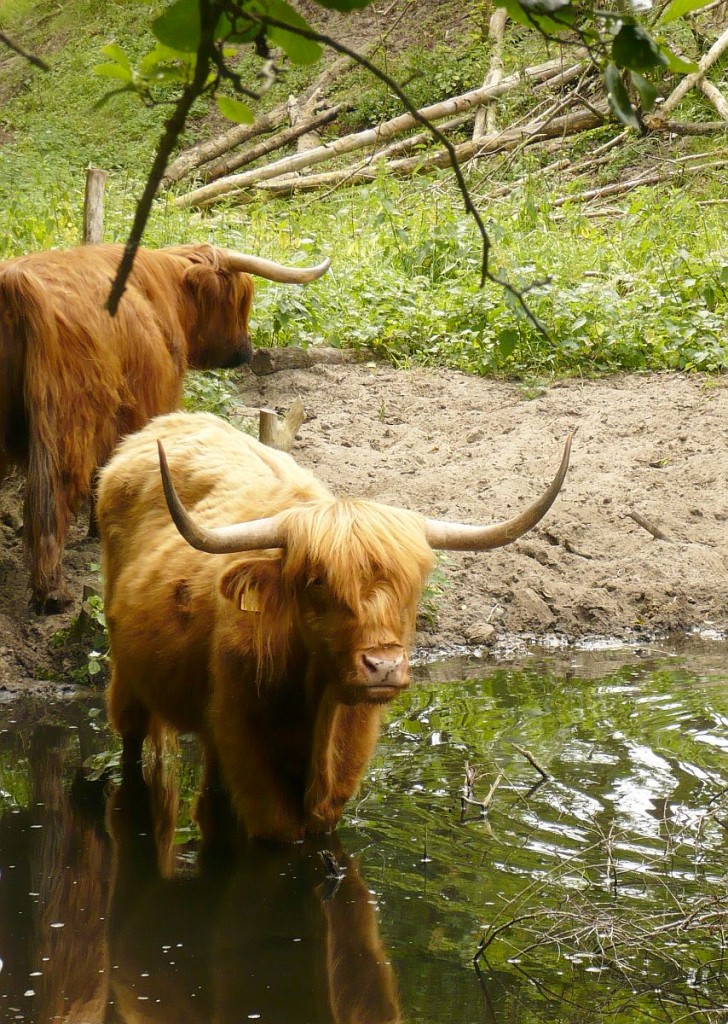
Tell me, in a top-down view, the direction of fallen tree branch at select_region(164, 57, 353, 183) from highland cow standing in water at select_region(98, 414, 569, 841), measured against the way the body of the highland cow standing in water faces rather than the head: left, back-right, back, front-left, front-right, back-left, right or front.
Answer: back-left

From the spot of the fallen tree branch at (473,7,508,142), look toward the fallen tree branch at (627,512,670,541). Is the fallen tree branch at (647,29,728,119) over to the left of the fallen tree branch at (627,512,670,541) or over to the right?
left

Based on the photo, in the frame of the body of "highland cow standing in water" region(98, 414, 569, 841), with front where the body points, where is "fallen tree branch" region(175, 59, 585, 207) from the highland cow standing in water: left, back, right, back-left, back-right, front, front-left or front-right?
back-left

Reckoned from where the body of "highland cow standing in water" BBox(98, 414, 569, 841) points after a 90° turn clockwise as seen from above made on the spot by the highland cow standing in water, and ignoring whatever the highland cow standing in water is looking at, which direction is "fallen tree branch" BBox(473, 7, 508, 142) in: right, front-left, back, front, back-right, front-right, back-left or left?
back-right

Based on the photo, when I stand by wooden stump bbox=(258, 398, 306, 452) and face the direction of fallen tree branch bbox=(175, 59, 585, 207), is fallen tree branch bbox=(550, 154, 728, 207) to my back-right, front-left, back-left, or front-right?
front-right

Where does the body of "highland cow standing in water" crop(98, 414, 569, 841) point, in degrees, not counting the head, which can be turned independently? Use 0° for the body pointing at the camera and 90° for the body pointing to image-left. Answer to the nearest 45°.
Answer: approximately 315°

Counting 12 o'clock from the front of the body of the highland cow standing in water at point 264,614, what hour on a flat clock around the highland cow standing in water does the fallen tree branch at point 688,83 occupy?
The fallen tree branch is roughly at 8 o'clock from the highland cow standing in water.

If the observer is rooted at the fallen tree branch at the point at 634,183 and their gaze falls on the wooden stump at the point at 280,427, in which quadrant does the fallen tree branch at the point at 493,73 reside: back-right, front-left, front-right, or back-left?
back-right

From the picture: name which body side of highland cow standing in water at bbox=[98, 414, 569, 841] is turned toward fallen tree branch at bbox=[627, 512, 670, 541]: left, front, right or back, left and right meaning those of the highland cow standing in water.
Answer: left

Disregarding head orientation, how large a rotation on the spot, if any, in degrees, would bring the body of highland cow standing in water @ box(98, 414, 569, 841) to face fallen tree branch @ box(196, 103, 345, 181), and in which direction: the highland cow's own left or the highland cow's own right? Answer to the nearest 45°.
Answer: approximately 135° to the highland cow's own left

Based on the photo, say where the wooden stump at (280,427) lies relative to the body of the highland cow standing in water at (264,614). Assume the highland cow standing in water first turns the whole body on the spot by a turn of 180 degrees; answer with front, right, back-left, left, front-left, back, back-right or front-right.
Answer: front-right

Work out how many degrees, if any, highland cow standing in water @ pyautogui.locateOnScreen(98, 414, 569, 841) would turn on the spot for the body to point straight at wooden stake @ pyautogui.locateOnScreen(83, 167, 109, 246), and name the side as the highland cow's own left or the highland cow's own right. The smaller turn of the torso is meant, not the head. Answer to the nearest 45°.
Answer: approximately 135° to the highland cow's own left

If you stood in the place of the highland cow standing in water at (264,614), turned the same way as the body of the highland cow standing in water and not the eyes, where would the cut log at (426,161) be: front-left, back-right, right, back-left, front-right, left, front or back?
back-left

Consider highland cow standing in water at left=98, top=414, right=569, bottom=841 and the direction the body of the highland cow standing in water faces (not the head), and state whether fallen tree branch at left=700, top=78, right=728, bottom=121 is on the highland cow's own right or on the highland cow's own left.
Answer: on the highland cow's own left
